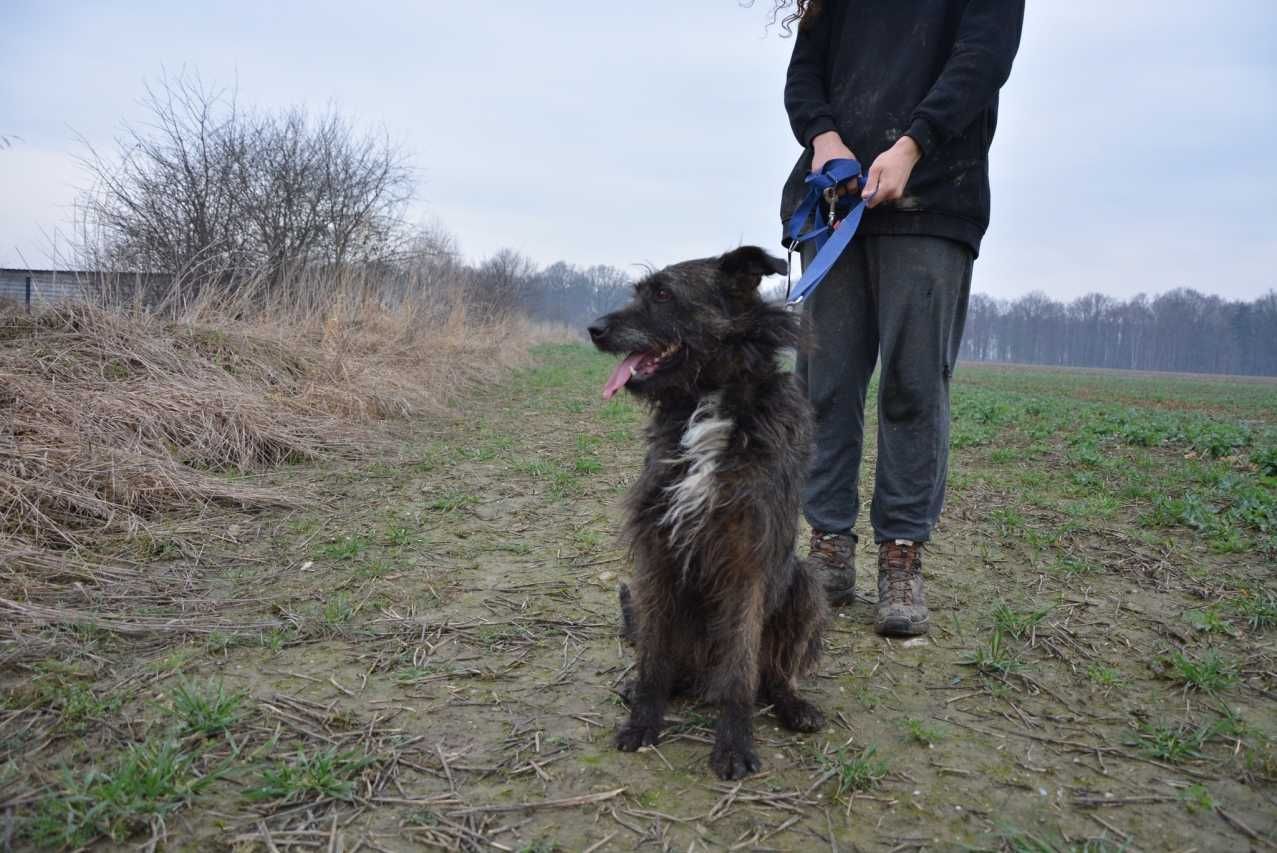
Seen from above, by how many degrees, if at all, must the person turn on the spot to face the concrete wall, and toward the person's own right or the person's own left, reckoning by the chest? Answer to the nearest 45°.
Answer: approximately 90° to the person's own right

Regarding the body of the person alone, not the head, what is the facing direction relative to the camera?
toward the camera

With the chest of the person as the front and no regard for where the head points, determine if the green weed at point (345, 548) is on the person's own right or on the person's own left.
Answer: on the person's own right

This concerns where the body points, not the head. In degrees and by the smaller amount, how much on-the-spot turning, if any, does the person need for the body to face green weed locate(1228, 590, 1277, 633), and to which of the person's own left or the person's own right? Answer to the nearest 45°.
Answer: approximately 90° to the person's own left

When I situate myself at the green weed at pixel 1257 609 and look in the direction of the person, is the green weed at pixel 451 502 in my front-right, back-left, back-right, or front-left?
front-right

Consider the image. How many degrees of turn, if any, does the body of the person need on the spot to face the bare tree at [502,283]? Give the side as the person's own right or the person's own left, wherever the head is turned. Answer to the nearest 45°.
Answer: approximately 135° to the person's own right

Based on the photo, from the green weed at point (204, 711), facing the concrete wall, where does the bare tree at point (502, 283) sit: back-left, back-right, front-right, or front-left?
front-right
